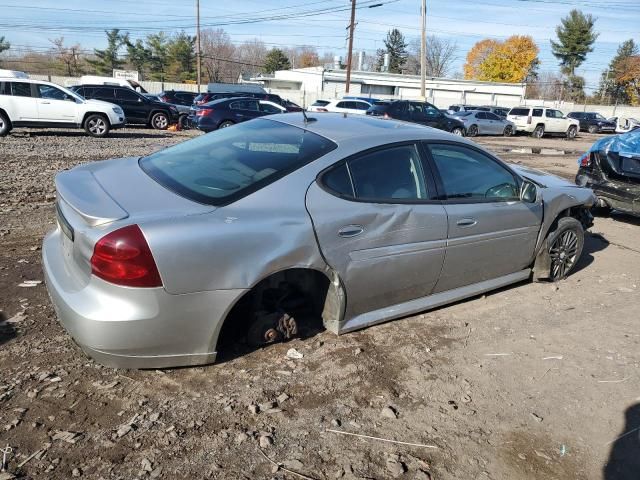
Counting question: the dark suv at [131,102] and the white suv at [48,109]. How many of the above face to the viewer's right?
2

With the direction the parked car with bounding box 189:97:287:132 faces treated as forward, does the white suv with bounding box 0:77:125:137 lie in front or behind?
behind

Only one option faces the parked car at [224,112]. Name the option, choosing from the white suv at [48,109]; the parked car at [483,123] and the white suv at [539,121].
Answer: the white suv at [48,109]

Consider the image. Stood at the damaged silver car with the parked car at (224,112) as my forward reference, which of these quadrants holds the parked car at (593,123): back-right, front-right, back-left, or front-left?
front-right

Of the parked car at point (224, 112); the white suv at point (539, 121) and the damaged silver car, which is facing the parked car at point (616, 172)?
the damaged silver car

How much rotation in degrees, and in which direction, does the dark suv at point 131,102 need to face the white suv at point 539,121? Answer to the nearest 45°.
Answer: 0° — it already faces it

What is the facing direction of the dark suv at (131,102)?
to the viewer's right

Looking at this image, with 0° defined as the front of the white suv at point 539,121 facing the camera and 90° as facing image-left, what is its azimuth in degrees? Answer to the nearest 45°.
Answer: approximately 225°

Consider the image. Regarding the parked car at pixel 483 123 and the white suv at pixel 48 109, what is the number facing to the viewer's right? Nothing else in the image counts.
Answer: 2

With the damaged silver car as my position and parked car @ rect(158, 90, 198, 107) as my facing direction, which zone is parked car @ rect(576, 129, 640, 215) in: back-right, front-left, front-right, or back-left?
front-right

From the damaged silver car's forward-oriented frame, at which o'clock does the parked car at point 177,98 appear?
The parked car is roughly at 10 o'clock from the damaged silver car.

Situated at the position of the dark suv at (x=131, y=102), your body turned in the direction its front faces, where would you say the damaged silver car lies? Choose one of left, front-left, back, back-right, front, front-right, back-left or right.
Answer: right

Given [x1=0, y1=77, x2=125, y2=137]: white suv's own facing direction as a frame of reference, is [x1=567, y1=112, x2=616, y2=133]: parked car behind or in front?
in front

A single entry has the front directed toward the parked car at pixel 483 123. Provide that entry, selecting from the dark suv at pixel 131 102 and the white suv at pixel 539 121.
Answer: the dark suv
